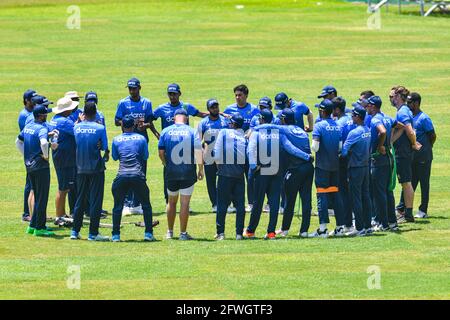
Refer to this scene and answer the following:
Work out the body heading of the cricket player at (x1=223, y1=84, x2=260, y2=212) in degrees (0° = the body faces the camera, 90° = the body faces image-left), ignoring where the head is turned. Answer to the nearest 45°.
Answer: approximately 0°

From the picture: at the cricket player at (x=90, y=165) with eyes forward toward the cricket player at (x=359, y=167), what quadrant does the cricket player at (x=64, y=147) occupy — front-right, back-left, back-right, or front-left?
back-left

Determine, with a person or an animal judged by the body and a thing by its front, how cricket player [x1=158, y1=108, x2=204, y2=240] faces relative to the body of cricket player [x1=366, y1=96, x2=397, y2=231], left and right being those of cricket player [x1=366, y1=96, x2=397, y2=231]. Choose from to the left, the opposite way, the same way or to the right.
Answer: to the right

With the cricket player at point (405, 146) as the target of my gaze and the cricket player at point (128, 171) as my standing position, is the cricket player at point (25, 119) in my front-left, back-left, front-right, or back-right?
back-left

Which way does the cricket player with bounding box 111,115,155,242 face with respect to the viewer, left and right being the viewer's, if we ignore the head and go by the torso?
facing away from the viewer

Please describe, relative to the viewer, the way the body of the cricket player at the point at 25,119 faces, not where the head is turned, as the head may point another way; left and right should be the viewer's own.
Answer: facing to the right of the viewer

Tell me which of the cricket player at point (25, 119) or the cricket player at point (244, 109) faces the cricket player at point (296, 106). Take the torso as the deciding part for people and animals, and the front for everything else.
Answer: the cricket player at point (25, 119)

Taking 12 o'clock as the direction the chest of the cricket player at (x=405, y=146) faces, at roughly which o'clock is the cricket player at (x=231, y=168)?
the cricket player at (x=231, y=168) is roughly at 11 o'clock from the cricket player at (x=405, y=146).

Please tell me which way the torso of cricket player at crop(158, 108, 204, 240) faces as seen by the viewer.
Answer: away from the camera

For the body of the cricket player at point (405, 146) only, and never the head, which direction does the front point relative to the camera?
to the viewer's left

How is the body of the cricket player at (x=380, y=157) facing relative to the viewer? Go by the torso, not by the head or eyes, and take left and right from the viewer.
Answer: facing to the left of the viewer

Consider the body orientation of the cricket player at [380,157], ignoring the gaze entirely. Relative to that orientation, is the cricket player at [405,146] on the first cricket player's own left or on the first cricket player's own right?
on the first cricket player's own right

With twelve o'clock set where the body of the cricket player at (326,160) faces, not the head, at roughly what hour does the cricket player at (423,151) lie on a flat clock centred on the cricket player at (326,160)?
the cricket player at (423,151) is roughly at 3 o'clock from the cricket player at (326,160).

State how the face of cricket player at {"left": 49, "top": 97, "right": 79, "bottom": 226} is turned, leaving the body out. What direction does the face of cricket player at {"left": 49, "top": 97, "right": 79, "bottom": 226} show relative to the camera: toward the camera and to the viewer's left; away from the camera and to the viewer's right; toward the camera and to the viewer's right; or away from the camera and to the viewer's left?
away from the camera and to the viewer's right
